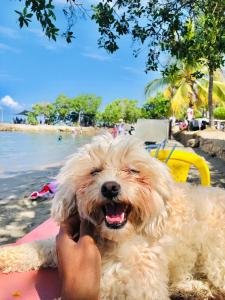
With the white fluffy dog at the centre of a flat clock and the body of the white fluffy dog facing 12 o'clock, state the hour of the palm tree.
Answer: The palm tree is roughly at 5 o'clock from the white fluffy dog.
